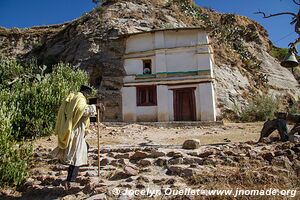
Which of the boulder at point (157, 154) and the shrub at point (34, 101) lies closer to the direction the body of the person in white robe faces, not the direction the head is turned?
the boulder

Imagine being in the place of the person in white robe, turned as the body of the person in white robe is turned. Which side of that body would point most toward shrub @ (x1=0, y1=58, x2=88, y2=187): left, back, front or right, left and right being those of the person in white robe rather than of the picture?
left

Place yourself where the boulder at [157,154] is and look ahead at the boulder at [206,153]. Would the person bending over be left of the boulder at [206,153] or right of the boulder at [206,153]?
left

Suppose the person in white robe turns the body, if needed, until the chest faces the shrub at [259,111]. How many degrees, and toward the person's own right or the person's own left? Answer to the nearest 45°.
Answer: approximately 45° to the person's own left

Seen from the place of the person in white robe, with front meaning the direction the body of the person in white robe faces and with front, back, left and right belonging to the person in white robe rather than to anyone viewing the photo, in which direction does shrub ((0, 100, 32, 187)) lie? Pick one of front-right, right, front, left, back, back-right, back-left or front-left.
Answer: back-left

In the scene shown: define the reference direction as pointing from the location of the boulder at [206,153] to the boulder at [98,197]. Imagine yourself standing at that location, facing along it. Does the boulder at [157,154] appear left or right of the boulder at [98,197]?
right

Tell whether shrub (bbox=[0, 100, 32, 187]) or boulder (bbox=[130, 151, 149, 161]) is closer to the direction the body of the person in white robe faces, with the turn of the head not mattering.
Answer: the boulder

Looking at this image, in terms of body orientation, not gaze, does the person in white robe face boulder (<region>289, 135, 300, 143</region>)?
yes

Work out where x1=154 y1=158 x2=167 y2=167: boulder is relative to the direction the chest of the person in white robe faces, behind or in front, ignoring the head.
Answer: in front

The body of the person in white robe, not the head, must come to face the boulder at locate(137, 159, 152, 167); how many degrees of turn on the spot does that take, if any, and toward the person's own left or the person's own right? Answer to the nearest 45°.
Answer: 0° — they already face it

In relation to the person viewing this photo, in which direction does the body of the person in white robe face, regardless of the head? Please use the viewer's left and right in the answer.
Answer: facing to the right of the viewer
